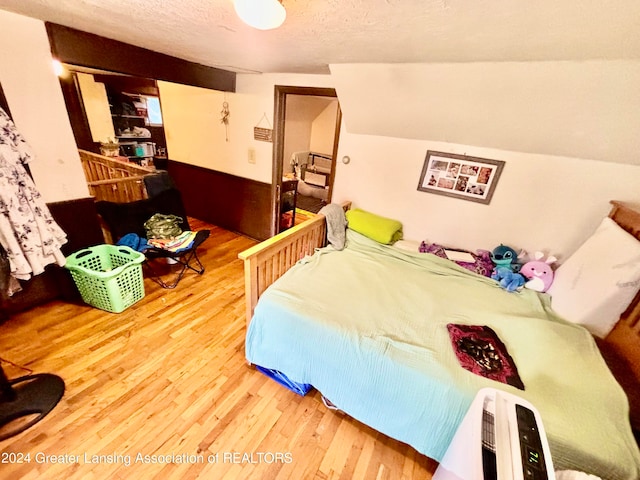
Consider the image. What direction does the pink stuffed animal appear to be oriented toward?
toward the camera

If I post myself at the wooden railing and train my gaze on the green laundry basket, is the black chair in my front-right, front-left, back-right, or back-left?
front-left

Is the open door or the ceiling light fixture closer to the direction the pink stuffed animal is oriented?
the ceiling light fixture

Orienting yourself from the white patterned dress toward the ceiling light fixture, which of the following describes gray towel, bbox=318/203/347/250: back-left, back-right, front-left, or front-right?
front-left

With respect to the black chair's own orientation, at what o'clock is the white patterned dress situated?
The white patterned dress is roughly at 3 o'clock from the black chair.

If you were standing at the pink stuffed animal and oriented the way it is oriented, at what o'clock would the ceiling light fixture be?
The ceiling light fixture is roughly at 1 o'clock from the pink stuffed animal.

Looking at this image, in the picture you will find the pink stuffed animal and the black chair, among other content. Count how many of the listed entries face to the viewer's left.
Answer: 0

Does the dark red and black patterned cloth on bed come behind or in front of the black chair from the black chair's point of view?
in front

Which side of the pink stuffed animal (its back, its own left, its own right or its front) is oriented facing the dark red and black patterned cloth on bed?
front

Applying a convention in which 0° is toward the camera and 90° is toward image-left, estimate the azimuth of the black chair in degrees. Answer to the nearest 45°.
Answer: approximately 315°
